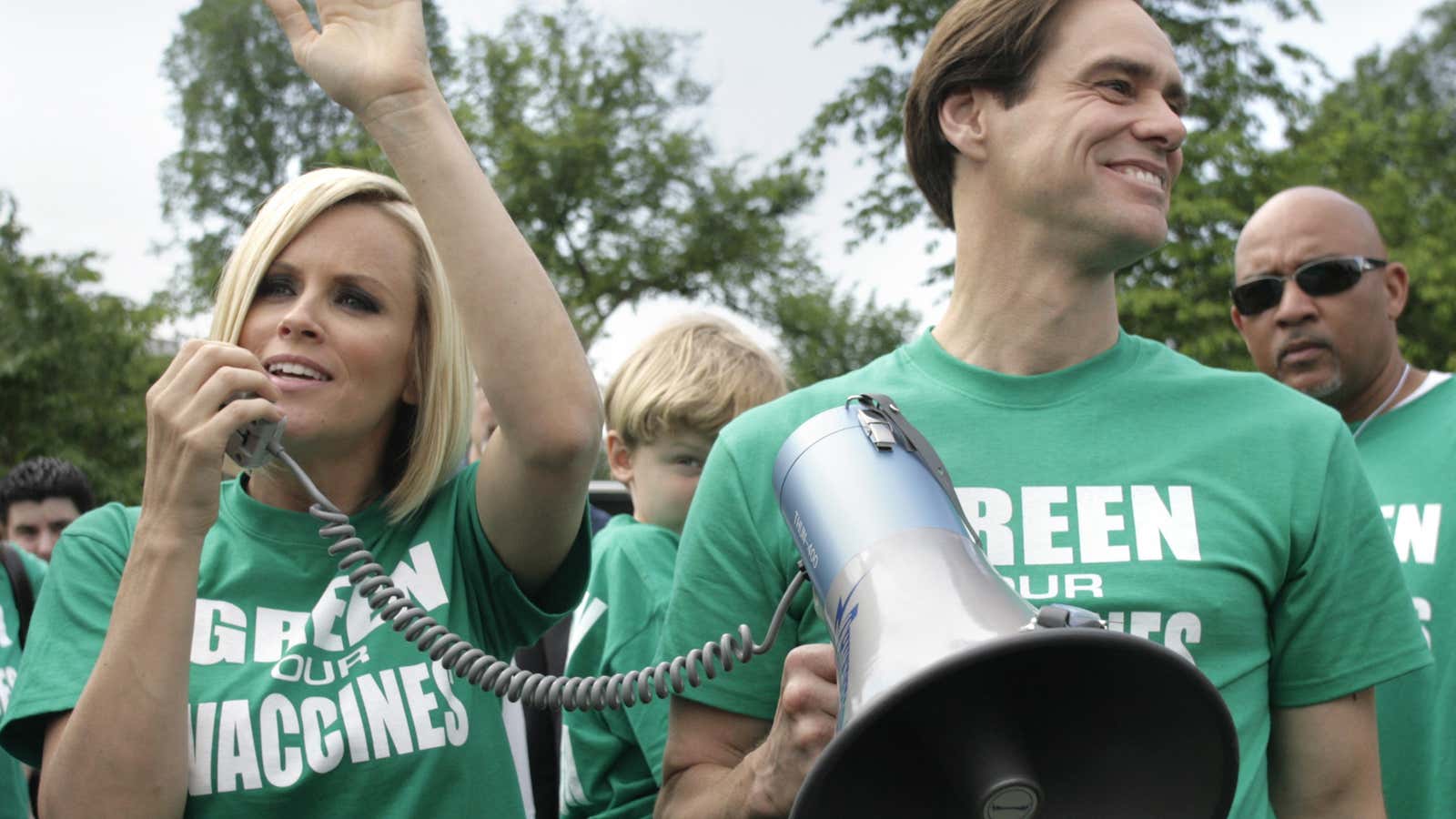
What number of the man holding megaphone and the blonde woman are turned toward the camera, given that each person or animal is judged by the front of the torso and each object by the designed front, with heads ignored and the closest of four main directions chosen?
2

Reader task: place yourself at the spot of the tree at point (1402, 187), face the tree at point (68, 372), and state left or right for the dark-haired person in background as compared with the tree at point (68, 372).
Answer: left

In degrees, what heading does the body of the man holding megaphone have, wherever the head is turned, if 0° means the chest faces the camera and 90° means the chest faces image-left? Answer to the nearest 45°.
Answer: approximately 0°

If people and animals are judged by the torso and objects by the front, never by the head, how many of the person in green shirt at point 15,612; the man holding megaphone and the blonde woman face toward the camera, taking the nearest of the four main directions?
3

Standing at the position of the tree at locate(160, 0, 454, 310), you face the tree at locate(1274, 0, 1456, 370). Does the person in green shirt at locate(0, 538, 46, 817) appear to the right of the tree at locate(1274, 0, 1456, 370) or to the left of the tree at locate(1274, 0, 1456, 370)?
right

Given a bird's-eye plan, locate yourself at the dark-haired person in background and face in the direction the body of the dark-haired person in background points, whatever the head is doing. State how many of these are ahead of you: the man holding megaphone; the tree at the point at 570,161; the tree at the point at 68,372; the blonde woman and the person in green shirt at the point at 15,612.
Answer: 3

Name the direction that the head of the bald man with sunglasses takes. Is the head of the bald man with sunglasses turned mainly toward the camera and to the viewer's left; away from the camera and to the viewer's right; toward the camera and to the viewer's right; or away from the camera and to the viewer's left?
toward the camera and to the viewer's left

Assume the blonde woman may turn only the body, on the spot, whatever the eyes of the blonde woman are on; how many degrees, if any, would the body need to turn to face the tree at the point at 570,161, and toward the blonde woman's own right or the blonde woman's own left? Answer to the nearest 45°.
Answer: approximately 180°

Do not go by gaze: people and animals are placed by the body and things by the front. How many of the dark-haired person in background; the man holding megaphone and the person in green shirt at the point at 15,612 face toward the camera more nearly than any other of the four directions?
3
